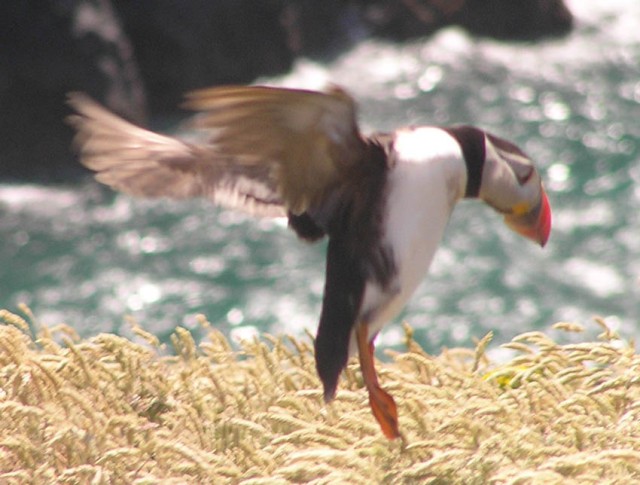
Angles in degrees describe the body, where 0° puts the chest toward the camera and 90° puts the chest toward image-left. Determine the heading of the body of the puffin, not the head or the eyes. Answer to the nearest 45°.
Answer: approximately 270°
